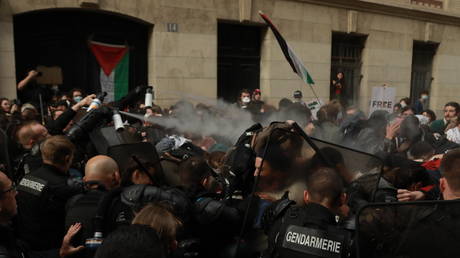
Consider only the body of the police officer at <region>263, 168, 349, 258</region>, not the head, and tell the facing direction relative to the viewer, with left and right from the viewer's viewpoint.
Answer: facing away from the viewer

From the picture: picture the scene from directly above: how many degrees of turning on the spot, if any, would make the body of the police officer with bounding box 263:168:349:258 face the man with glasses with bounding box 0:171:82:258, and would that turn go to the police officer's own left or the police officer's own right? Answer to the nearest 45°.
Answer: approximately 90° to the police officer's own left

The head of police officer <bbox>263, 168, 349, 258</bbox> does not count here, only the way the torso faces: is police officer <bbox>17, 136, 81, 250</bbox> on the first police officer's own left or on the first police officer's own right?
on the first police officer's own left

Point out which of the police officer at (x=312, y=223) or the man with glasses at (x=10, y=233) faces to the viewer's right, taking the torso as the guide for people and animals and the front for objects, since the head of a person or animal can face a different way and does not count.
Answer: the man with glasses at (x=10, y=233)

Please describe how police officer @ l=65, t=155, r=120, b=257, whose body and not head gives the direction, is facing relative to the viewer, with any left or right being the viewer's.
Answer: facing away from the viewer and to the right of the viewer

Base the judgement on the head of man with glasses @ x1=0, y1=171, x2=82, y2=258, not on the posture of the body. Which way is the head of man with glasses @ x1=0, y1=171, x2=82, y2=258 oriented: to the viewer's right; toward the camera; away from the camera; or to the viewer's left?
to the viewer's right

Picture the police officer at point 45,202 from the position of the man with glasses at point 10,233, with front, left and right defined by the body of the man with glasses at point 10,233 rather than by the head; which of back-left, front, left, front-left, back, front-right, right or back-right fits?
left

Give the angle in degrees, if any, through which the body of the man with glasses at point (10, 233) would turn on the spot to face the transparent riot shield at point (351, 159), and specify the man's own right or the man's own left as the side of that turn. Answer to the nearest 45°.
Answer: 0° — they already face it

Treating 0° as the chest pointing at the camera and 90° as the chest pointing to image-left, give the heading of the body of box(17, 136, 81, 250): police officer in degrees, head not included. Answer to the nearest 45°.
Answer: approximately 225°

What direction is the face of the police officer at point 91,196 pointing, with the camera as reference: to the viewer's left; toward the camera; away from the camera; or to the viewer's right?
away from the camera
